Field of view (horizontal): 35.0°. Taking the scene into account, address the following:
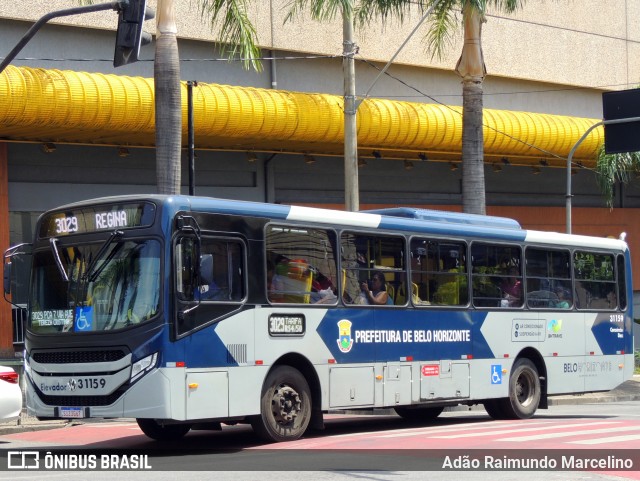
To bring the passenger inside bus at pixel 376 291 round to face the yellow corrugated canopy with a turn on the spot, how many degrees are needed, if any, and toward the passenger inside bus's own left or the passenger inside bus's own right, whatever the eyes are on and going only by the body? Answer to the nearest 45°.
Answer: approximately 90° to the passenger inside bus's own right

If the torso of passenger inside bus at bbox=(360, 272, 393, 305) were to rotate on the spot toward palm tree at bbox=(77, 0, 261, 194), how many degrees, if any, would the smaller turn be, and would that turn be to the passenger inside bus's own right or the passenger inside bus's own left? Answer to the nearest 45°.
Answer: approximately 45° to the passenger inside bus's own right

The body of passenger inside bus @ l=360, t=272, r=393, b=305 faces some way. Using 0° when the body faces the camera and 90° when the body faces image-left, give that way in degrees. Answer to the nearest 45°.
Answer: approximately 90°

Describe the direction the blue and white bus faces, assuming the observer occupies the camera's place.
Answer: facing the viewer and to the left of the viewer

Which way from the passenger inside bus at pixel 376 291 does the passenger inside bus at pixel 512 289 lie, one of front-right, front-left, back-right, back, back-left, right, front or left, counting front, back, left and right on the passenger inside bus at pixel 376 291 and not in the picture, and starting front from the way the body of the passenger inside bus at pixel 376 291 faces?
back-right
